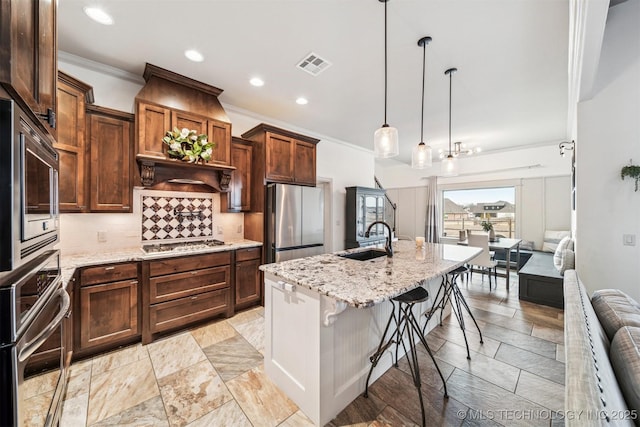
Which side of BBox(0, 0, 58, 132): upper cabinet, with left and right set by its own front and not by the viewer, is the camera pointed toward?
right

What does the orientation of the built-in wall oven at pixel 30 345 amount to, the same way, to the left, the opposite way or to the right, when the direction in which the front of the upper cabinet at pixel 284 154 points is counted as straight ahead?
to the left

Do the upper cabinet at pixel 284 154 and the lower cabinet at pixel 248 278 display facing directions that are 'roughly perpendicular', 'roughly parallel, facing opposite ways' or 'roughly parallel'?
roughly parallel

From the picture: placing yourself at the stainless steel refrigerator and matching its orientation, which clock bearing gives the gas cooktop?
The gas cooktop is roughly at 4 o'clock from the stainless steel refrigerator.

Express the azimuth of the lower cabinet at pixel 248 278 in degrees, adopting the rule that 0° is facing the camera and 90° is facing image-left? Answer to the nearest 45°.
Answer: approximately 315°

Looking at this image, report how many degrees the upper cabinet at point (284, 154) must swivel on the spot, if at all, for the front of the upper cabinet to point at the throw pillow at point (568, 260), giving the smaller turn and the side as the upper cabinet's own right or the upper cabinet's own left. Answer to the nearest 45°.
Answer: approximately 45° to the upper cabinet's own left

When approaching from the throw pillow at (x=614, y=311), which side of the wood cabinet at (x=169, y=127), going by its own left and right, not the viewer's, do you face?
front

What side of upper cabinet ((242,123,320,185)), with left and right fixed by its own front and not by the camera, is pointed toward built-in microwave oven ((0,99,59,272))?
right

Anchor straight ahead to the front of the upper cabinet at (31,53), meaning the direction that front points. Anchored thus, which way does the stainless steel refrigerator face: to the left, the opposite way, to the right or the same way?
to the right

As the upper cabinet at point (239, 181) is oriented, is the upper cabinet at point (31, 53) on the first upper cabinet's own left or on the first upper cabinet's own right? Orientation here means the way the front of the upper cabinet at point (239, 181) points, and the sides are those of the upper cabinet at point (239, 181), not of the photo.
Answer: on the first upper cabinet's own right

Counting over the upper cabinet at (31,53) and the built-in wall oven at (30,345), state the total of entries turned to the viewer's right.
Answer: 2

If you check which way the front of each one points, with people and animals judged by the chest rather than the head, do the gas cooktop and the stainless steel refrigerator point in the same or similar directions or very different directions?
same or similar directions
